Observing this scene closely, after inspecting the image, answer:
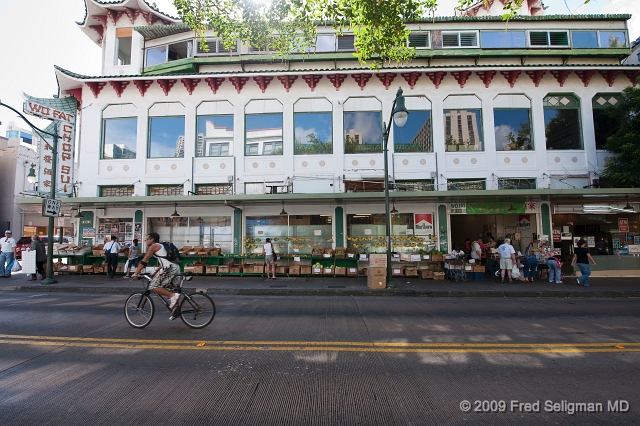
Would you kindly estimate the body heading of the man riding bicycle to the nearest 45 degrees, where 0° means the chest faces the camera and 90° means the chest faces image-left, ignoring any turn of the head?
approximately 90°

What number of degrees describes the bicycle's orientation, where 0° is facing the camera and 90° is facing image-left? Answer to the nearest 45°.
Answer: approximately 90°

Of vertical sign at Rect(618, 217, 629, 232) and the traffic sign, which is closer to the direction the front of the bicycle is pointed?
the traffic sign

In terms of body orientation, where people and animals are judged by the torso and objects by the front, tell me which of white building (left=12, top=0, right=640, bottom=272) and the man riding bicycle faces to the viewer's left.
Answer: the man riding bicycle

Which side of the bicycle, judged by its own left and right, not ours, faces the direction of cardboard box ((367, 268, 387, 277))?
back

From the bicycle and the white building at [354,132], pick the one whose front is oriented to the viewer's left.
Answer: the bicycle

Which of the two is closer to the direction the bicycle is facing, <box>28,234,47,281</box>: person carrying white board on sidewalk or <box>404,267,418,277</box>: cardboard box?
the person carrying white board on sidewalk

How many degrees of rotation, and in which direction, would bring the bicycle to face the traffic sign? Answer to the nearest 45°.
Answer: approximately 45° to its right

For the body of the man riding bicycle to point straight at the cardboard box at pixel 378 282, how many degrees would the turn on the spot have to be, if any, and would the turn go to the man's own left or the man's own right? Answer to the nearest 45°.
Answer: approximately 180°

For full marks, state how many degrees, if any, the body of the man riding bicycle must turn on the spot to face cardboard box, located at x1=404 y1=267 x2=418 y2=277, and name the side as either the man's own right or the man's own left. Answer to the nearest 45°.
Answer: approximately 180°

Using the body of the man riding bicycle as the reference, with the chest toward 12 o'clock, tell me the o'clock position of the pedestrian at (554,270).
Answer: The pedestrian is roughly at 6 o'clock from the man riding bicycle.
